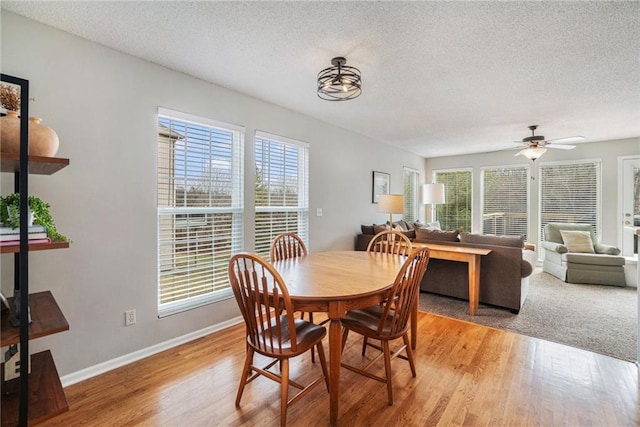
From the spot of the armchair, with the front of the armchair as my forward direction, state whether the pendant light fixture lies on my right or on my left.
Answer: on my right

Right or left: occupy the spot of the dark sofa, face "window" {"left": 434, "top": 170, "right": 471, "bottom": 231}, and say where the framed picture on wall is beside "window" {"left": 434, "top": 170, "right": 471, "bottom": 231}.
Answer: left

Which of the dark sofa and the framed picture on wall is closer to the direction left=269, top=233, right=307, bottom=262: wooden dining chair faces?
the dark sofa

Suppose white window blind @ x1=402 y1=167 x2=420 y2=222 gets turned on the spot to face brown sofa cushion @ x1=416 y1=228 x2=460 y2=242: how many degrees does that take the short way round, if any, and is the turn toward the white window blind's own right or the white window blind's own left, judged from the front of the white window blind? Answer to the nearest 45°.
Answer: approximately 45° to the white window blind's own right

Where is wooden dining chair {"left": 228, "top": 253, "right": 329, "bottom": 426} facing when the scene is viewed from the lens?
facing away from the viewer and to the right of the viewer

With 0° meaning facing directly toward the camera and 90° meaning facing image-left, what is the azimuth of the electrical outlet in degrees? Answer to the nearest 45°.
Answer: approximately 315°

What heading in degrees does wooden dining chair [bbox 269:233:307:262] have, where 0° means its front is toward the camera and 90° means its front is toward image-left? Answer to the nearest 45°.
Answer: approximately 315°
